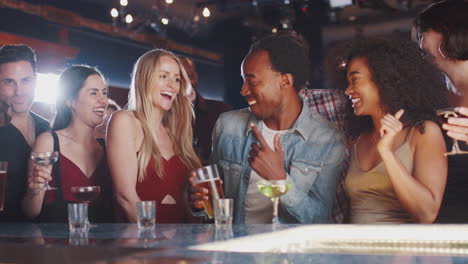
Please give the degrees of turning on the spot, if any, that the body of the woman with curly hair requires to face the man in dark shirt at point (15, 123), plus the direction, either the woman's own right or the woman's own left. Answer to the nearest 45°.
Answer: approximately 45° to the woman's own right

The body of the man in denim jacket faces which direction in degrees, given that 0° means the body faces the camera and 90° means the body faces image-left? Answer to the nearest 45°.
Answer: approximately 45°

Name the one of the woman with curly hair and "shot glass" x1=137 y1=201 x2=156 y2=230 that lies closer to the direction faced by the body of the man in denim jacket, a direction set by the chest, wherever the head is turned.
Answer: the shot glass

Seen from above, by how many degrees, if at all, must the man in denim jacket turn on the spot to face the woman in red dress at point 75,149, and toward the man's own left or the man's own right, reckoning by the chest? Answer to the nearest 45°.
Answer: approximately 45° to the man's own right

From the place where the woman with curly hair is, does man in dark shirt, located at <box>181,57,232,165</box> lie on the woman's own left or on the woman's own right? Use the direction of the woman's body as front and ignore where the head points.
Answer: on the woman's own right

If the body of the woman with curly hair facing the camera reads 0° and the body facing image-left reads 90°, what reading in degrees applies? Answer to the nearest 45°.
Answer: approximately 45°

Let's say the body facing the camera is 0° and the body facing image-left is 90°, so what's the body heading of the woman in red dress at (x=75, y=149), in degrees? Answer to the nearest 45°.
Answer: approximately 315°

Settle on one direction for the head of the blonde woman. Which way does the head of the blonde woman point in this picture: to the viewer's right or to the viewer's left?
to the viewer's right
